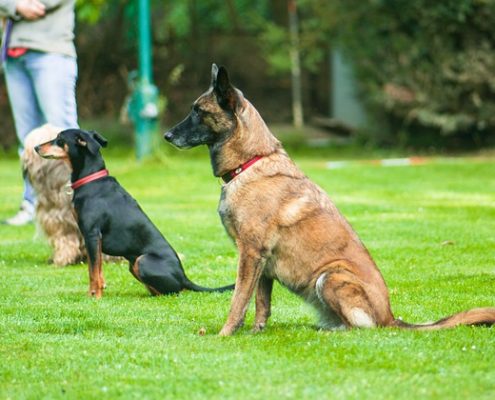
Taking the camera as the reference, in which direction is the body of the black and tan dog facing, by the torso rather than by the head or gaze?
to the viewer's left

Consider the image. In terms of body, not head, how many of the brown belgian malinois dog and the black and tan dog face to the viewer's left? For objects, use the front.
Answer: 2

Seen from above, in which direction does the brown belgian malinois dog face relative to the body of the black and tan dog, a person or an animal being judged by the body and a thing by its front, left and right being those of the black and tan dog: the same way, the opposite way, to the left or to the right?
the same way

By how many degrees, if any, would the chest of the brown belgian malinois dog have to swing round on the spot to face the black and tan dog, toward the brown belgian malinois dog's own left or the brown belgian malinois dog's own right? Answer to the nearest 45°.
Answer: approximately 45° to the brown belgian malinois dog's own right

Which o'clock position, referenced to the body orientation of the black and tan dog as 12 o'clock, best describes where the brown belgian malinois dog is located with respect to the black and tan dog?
The brown belgian malinois dog is roughly at 8 o'clock from the black and tan dog.

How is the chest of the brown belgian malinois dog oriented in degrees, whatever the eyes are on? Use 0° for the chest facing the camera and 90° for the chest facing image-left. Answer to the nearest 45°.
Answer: approximately 90°
